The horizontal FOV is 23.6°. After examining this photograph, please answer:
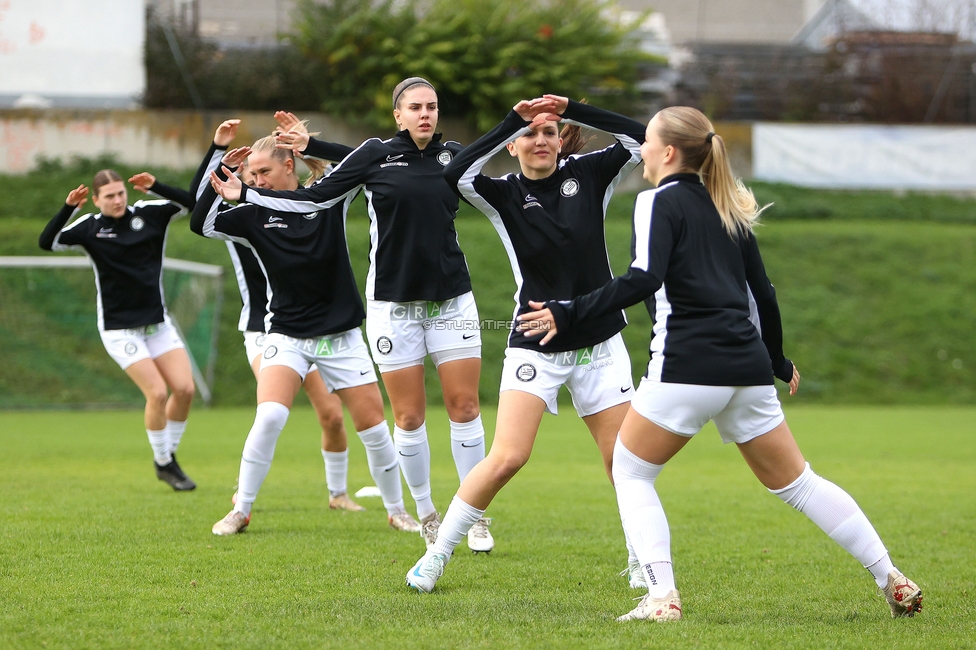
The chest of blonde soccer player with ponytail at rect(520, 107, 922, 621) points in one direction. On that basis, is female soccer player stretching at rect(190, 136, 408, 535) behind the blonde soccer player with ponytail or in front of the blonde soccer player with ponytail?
in front

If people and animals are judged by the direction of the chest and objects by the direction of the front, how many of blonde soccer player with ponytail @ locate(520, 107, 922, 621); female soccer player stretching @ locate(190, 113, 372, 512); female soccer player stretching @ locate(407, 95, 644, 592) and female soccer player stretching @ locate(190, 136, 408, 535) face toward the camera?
3

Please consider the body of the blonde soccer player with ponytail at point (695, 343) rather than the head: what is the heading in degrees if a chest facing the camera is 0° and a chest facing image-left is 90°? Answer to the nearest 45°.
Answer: approximately 135°

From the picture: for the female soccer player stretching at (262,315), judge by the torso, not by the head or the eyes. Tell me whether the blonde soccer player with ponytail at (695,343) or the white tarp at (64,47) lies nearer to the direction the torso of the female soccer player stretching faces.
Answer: the blonde soccer player with ponytail

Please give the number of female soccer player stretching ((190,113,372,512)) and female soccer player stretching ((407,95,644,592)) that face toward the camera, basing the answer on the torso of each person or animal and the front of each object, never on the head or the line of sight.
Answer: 2

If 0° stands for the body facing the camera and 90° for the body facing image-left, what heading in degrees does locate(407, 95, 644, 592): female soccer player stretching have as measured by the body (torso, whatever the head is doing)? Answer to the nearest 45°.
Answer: approximately 0°

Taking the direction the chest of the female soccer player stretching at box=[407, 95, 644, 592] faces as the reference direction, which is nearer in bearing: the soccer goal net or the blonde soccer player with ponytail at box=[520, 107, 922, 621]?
the blonde soccer player with ponytail
